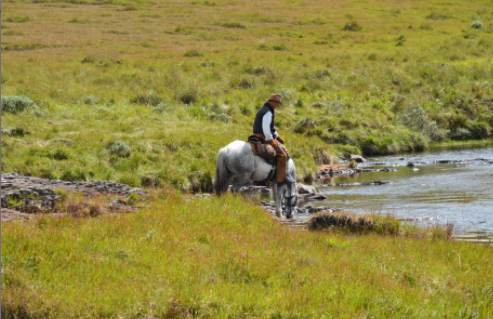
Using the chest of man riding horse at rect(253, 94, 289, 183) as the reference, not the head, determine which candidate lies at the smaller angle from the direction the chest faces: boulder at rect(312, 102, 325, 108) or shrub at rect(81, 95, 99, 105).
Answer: the boulder

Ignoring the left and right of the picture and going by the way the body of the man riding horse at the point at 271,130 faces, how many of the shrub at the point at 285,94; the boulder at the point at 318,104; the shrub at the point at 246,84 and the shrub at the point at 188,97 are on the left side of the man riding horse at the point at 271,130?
4

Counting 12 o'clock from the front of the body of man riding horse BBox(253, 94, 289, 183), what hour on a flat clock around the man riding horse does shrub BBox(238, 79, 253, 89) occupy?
The shrub is roughly at 9 o'clock from the man riding horse.

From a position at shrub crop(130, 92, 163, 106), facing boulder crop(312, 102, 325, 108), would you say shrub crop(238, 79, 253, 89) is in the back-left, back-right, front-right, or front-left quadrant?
front-left

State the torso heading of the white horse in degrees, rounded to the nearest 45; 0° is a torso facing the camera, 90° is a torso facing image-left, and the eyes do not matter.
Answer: approximately 270°

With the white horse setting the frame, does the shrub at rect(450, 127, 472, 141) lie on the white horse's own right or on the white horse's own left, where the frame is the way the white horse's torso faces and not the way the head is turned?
on the white horse's own left

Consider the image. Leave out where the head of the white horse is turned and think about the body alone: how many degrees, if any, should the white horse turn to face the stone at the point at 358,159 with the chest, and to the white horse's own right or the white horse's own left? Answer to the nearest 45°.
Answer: approximately 90° to the white horse's own left

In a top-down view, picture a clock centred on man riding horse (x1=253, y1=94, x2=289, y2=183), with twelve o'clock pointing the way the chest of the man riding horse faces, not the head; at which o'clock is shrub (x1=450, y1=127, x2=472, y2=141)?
The shrub is roughly at 10 o'clock from the man riding horse.

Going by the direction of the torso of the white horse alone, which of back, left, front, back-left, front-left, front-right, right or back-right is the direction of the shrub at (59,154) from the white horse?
back-left

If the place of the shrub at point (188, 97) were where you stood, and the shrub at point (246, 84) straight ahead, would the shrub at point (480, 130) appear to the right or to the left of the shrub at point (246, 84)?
right

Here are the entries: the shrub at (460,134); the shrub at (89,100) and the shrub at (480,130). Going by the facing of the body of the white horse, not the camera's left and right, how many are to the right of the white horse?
0

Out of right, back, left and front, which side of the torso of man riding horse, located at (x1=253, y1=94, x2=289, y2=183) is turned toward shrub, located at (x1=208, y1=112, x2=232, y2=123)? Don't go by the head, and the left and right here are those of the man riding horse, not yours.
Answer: left

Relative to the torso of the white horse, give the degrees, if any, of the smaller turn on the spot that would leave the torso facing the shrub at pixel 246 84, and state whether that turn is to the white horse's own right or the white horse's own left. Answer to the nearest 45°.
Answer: approximately 90° to the white horse's own left

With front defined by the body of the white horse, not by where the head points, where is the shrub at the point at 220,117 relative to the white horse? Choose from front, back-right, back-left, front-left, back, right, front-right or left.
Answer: left

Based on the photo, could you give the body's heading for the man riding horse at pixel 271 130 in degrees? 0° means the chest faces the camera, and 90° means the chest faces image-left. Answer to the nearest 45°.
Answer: approximately 270°

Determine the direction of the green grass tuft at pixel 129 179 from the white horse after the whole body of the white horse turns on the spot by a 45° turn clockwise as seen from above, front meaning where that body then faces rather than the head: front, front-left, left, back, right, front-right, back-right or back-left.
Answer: back

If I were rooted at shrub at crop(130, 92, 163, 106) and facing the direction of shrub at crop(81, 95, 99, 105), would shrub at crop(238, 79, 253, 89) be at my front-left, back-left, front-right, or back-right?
back-right

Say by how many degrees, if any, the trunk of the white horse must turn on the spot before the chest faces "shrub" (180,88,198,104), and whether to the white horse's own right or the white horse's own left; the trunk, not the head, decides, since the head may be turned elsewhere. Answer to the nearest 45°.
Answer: approximately 90° to the white horse's own left
